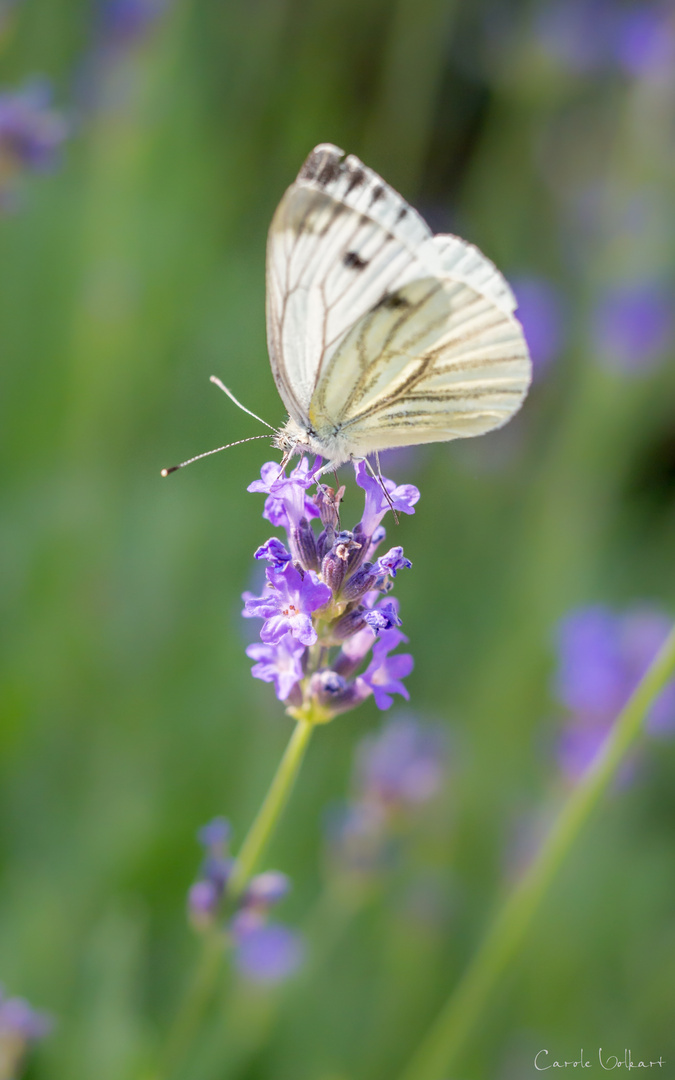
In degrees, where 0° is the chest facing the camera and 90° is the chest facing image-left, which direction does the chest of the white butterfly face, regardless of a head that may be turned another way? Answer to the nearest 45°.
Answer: approximately 90°

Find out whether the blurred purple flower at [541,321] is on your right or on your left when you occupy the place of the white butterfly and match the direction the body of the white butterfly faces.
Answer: on your right

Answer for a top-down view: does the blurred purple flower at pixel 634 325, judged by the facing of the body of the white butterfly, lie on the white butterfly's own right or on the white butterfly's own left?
on the white butterfly's own right

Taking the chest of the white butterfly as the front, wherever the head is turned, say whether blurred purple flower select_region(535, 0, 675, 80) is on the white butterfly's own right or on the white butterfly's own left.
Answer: on the white butterfly's own right
